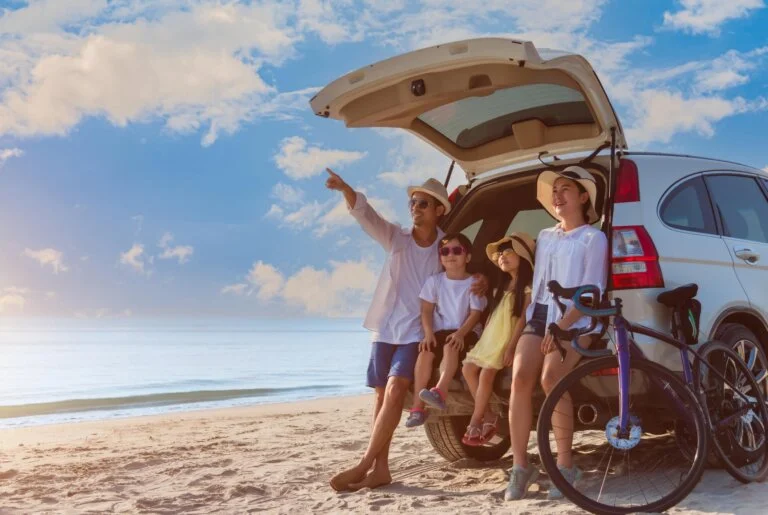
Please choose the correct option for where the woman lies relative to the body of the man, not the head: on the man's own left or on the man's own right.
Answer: on the man's own left

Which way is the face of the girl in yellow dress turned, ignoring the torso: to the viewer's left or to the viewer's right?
to the viewer's left

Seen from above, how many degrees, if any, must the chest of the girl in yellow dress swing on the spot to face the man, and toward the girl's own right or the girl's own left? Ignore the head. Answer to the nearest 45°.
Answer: approximately 90° to the girl's own right

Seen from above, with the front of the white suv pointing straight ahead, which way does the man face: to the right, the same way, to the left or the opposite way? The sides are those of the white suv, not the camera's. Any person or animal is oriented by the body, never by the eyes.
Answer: the opposite way

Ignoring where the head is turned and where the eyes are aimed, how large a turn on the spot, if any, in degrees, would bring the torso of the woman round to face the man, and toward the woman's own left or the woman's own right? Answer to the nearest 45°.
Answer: approximately 90° to the woman's own right

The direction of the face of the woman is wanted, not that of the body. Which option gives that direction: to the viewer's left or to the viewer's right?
to the viewer's left

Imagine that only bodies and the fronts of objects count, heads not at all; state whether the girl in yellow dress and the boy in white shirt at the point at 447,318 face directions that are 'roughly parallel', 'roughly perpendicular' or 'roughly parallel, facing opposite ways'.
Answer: roughly parallel

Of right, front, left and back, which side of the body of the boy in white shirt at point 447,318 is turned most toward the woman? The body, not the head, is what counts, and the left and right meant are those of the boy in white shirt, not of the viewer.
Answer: left

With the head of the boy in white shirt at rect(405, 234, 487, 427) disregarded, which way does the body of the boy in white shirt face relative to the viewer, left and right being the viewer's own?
facing the viewer and to the left of the viewer
